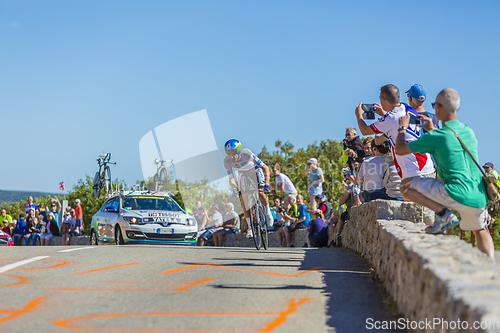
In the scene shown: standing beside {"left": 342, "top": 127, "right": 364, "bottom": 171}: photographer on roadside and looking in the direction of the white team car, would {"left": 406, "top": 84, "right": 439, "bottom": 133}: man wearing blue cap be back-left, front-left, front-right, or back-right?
back-left

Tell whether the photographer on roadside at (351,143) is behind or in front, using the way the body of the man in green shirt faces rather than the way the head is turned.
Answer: in front

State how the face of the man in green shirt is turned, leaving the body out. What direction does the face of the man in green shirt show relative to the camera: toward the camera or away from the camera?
away from the camera

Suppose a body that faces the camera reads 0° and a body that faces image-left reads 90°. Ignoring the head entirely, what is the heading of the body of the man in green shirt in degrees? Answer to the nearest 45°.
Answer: approximately 135°

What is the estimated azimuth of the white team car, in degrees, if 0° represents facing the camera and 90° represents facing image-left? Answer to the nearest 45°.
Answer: approximately 315°

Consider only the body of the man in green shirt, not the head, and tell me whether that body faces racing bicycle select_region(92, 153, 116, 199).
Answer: yes

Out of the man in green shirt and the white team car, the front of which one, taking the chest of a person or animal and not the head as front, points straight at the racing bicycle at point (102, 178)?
the man in green shirt

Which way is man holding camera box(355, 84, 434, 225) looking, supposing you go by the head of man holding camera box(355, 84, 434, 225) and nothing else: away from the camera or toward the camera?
away from the camera

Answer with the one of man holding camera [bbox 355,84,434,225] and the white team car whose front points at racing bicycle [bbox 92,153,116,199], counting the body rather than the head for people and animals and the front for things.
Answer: the man holding camera

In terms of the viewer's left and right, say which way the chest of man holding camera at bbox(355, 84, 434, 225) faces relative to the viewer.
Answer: facing away from the viewer and to the left of the viewer
